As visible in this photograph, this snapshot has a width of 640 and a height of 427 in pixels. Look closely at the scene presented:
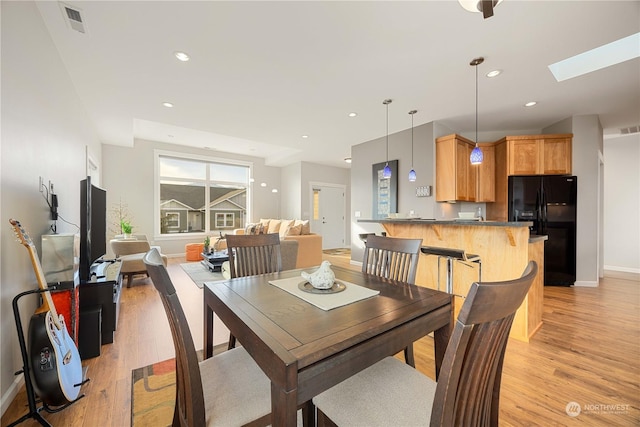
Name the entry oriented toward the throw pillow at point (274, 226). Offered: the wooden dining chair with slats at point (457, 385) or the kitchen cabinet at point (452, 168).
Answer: the wooden dining chair with slats

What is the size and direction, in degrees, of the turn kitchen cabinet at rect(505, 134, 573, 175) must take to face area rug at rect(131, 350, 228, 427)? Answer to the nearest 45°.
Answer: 0° — it already faces it

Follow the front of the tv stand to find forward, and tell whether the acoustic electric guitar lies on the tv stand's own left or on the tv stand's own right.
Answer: on the tv stand's own right

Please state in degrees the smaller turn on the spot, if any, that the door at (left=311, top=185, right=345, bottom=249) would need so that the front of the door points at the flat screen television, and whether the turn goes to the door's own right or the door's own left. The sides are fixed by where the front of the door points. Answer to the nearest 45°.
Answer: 0° — it already faces it

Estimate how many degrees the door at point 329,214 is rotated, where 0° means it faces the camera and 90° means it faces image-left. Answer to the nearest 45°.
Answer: approximately 0°

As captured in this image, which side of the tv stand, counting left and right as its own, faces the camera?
right

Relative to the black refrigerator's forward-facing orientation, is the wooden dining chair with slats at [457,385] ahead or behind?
ahead

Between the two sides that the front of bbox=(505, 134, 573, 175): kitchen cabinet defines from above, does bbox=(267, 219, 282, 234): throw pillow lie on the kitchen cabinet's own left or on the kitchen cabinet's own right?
on the kitchen cabinet's own right

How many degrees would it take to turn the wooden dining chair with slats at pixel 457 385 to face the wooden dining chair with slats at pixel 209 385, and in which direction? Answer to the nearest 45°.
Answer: approximately 45° to its left

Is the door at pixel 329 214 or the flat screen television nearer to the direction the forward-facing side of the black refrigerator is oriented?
the flat screen television

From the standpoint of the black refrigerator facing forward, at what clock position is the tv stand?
The tv stand is roughly at 1 o'clock from the black refrigerator.

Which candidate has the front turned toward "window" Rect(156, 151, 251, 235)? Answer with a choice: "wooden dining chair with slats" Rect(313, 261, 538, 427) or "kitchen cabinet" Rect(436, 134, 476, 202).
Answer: the wooden dining chair with slats

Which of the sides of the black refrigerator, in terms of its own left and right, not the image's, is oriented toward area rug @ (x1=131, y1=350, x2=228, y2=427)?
front

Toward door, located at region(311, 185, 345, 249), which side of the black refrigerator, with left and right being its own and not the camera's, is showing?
right
